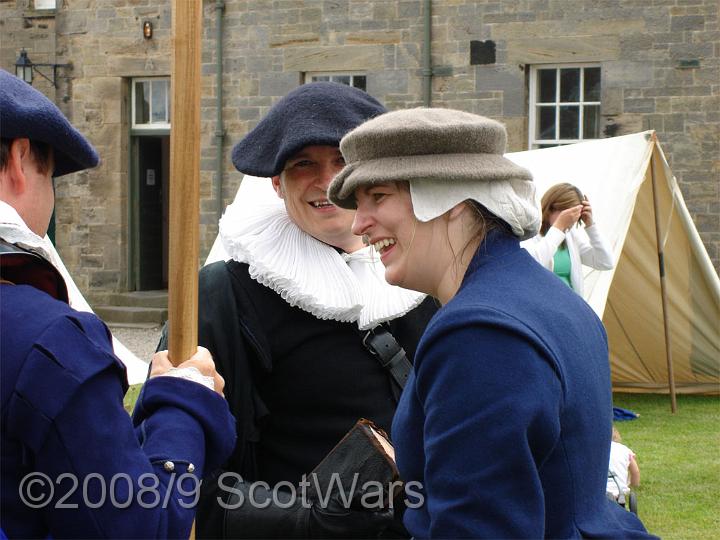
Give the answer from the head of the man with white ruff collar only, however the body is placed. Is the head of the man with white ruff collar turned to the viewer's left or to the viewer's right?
to the viewer's right

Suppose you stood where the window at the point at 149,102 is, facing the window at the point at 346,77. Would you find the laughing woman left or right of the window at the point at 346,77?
right

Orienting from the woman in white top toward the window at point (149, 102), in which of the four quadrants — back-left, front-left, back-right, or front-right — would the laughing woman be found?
back-left

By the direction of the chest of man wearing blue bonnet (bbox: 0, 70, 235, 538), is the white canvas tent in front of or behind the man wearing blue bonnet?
in front

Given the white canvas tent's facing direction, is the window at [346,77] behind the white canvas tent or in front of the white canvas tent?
behind

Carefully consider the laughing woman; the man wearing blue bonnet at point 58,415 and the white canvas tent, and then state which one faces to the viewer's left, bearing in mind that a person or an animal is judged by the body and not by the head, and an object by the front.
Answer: the laughing woman

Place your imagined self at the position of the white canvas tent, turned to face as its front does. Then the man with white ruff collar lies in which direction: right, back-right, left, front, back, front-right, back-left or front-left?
front-right

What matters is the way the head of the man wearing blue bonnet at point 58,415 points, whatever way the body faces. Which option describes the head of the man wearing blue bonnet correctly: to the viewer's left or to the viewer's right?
to the viewer's right

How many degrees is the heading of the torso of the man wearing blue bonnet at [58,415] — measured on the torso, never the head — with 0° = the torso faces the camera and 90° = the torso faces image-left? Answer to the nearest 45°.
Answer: approximately 225°

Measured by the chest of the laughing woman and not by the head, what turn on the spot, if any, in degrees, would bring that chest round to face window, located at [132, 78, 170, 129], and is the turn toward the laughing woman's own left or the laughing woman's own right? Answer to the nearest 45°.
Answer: approximately 90° to the laughing woman's own right

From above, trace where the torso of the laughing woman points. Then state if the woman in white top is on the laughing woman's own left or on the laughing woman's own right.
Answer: on the laughing woman's own right

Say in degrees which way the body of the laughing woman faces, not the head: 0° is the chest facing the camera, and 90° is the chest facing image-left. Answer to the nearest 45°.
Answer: approximately 90°

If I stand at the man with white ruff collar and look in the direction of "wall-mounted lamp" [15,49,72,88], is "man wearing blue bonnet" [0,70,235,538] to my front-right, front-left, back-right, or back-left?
back-left

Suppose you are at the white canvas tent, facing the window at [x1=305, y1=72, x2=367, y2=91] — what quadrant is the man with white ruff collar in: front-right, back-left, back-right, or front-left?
back-left

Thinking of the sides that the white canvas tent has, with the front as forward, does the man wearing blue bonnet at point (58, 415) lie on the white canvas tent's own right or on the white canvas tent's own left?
on the white canvas tent's own right

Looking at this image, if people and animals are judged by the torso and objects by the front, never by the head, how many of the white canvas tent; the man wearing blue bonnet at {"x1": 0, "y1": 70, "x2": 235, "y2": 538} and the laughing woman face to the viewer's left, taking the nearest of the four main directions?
1

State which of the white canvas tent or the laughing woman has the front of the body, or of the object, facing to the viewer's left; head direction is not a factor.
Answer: the laughing woman
